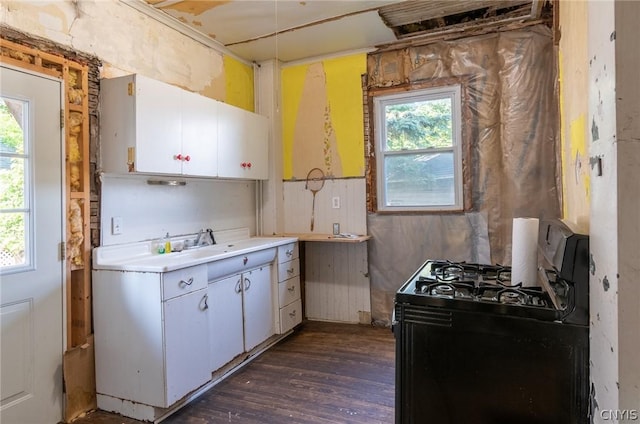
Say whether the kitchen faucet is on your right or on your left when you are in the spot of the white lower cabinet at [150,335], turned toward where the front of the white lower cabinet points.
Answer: on your left

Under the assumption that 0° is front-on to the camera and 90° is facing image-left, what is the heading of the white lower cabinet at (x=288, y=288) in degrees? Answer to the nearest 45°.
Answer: approximately 315°

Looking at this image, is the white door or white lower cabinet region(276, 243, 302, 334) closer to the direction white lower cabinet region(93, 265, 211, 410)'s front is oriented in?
the white lower cabinet

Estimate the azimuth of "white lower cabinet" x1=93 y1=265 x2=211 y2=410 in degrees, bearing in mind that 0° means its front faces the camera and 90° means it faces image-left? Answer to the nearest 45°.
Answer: approximately 315°

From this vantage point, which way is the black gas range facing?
to the viewer's left

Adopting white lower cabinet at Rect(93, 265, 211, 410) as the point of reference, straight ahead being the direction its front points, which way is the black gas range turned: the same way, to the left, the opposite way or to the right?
the opposite way
